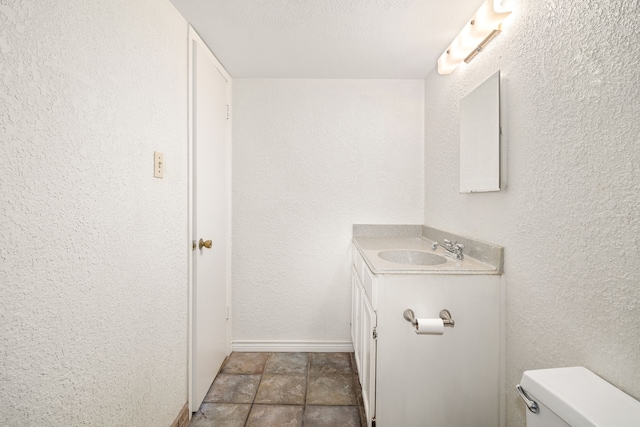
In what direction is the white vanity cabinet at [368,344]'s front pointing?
to the viewer's left

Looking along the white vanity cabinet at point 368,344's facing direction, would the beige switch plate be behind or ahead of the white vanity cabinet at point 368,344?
ahead

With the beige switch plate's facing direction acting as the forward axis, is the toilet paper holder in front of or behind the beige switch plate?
in front

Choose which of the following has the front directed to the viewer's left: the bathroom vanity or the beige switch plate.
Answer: the bathroom vanity

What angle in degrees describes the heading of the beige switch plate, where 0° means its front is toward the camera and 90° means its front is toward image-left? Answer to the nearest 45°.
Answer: approximately 315°

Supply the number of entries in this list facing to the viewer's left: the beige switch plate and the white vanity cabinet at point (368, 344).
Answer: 1

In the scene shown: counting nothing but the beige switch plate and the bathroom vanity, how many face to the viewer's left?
1

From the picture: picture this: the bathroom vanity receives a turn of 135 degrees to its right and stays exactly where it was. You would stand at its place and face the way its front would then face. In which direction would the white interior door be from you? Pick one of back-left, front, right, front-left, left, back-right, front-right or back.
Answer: back-left

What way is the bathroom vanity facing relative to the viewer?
to the viewer's left

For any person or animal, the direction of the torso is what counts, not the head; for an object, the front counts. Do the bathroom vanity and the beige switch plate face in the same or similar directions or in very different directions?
very different directions
